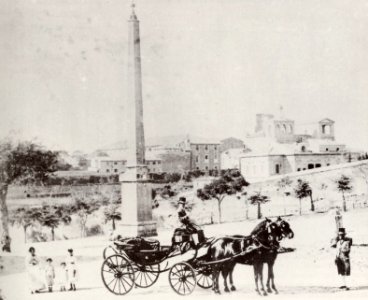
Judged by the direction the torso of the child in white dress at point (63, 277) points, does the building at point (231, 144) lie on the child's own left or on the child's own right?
on the child's own left

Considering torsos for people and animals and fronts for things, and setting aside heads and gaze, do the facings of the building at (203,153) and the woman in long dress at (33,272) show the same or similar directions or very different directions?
same or similar directions

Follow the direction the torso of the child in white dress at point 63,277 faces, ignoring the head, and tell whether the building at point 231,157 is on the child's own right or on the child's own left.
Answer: on the child's own left

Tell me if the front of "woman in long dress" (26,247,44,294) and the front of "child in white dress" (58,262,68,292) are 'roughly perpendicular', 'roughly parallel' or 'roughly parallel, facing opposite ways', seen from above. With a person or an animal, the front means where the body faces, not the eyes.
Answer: roughly parallel

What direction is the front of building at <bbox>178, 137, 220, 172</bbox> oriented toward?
toward the camera

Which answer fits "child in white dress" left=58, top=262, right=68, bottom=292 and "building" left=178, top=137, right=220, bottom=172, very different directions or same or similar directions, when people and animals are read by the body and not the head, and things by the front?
same or similar directions

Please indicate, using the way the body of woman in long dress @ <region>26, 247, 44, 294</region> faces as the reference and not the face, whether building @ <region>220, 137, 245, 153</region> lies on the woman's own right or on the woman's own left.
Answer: on the woman's own left

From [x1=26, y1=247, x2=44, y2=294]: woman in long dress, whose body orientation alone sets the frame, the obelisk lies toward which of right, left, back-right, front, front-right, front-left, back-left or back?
left

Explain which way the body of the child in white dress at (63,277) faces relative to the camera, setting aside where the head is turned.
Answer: toward the camera
